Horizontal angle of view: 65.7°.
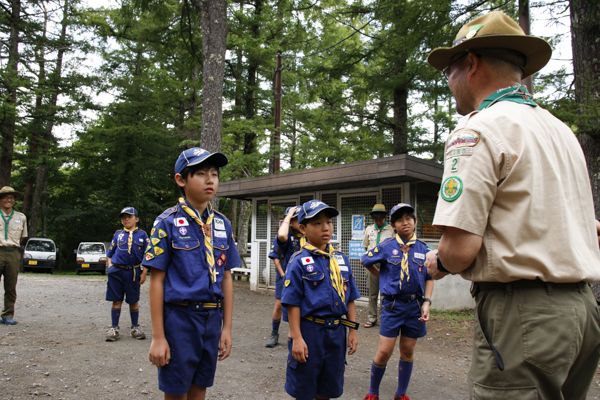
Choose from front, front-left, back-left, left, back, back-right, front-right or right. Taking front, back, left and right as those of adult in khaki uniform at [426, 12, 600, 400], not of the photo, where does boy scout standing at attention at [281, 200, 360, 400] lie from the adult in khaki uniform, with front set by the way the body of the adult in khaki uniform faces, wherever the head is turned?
front

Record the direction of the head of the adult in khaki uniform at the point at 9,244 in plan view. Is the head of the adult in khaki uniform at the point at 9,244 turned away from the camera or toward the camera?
toward the camera

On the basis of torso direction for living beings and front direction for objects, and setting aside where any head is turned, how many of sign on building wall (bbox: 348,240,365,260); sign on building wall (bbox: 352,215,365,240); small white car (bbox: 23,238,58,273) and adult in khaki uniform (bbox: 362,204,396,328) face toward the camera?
4

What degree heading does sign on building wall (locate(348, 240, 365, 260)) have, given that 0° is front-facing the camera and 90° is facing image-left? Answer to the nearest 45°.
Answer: approximately 0°

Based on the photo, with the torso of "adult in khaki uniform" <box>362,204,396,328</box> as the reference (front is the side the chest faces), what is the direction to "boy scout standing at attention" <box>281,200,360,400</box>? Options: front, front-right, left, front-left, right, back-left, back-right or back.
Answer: front

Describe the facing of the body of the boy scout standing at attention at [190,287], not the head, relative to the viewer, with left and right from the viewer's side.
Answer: facing the viewer and to the right of the viewer

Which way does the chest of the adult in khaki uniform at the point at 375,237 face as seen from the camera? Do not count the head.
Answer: toward the camera

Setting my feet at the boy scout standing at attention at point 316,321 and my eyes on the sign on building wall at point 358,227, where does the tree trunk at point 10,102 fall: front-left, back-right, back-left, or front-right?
front-left

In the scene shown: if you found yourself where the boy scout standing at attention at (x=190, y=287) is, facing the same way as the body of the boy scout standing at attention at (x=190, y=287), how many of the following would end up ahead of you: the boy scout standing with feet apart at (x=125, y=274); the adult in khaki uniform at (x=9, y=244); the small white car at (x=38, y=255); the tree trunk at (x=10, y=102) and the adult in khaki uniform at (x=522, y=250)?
1

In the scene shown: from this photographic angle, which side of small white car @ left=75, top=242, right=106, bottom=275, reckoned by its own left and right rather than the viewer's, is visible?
front

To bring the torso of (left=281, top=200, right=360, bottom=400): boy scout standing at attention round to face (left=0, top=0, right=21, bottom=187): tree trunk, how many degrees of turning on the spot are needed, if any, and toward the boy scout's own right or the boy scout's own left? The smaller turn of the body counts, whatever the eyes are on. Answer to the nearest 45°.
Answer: approximately 180°

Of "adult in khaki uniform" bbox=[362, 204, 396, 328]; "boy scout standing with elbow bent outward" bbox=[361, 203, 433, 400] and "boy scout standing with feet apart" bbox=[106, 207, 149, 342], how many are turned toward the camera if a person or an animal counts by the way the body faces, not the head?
3

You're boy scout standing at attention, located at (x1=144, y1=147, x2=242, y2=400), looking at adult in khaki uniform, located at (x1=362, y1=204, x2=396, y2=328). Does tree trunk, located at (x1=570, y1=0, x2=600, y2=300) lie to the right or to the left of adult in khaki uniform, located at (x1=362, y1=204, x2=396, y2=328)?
right

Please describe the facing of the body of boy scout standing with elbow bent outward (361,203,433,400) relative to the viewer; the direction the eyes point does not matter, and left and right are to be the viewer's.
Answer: facing the viewer

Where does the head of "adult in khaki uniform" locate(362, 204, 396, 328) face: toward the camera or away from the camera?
toward the camera

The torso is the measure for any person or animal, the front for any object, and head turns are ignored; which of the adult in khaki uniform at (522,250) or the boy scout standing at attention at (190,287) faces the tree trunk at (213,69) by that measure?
the adult in khaki uniform

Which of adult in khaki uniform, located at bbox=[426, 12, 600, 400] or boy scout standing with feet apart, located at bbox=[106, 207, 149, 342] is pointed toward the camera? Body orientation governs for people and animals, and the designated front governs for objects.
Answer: the boy scout standing with feet apart

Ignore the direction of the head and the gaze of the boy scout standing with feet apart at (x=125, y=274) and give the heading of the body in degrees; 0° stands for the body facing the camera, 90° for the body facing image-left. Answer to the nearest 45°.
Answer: approximately 0°

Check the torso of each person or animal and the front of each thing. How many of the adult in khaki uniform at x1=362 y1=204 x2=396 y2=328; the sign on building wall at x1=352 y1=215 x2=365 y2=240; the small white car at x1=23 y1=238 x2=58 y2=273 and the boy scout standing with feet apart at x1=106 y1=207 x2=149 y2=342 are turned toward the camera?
4
